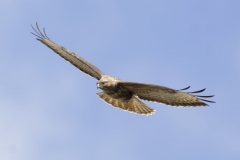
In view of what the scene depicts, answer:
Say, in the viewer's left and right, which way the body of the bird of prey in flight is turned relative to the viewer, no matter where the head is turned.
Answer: facing the viewer and to the left of the viewer
